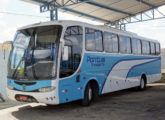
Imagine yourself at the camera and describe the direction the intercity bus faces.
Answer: facing the viewer and to the left of the viewer
